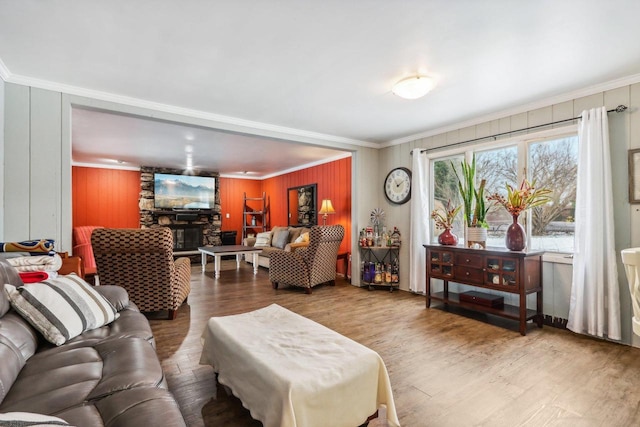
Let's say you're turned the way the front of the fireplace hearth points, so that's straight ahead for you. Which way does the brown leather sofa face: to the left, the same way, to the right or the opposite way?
to the left

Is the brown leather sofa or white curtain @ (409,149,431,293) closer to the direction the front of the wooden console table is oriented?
the brown leather sofa

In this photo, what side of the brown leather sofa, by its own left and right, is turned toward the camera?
right

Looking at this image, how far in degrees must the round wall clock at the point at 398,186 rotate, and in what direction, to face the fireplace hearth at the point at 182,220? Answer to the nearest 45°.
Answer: approximately 45° to its right

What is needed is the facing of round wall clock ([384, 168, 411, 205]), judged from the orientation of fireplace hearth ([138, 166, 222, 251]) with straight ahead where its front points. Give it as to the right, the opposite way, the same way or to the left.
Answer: to the right

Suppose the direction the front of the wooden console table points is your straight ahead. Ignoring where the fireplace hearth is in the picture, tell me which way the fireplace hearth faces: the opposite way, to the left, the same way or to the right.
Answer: to the left

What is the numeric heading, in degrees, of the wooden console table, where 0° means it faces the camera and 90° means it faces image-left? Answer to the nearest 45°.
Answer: approximately 45°

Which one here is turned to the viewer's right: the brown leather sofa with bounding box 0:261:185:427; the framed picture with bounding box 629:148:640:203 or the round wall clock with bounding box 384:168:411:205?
the brown leather sofa

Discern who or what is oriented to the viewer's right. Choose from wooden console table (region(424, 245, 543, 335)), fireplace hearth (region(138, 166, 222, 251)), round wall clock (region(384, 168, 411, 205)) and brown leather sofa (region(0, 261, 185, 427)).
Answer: the brown leather sofa

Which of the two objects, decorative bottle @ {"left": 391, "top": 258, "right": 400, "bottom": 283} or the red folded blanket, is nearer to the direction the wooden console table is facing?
the red folded blanket
